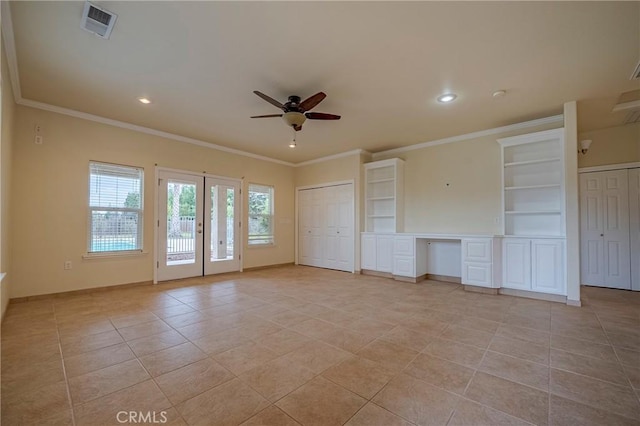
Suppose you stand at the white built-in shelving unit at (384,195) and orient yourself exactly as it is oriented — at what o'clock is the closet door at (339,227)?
The closet door is roughly at 2 o'clock from the white built-in shelving unit.

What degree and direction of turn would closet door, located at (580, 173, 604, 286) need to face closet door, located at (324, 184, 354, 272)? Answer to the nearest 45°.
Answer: approximately 45° to its right

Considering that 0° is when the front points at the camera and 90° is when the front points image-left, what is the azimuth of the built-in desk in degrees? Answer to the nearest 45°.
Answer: approximately 45°

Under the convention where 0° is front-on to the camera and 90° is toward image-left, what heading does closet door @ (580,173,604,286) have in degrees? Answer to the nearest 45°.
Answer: approximately 0°

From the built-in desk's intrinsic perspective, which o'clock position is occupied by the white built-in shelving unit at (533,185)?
The white built-in shelving unit is roughly at 8 o'clock from the built-in desk.

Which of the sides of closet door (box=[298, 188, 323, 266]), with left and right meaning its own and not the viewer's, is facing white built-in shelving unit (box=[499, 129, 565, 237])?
left

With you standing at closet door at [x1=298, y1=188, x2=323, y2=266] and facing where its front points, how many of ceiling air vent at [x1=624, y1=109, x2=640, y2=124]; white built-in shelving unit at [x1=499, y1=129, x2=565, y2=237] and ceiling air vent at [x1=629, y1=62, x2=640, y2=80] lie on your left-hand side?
3

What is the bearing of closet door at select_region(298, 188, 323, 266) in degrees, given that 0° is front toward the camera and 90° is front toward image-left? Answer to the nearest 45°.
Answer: approximately 45°

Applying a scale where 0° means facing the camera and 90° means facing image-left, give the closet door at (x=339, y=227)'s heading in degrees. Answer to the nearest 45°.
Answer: approximately 45°
